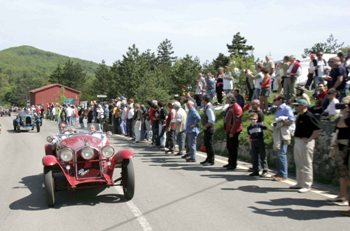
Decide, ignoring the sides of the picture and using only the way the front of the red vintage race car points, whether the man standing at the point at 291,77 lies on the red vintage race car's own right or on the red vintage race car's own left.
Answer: on the red vintage race car's own left

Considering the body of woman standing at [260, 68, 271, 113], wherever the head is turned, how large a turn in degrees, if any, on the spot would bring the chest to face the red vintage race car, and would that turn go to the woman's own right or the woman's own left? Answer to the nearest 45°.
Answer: approximately 45° to the woman's own left

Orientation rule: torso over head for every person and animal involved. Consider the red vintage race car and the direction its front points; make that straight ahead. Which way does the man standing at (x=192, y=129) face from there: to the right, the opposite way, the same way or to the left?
to the right

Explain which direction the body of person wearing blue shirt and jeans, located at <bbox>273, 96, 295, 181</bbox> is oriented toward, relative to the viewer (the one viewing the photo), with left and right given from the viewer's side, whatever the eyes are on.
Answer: facing to the left of the viewer

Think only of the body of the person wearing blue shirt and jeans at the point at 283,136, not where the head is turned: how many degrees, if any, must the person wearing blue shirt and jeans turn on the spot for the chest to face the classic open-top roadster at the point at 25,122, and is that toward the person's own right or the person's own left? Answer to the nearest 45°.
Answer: approximately 45° to the person's own right

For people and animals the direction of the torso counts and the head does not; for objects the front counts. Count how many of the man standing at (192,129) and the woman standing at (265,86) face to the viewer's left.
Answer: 2

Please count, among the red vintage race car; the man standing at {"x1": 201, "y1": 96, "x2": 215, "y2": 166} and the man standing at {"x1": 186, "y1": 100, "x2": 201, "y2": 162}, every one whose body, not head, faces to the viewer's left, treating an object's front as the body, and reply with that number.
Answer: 2

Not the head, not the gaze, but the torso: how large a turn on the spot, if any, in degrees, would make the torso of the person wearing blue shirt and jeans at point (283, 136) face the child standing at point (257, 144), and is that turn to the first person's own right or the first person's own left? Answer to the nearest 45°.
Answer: approximately 45° to the first person's own right

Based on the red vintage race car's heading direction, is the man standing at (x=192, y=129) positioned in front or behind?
behind

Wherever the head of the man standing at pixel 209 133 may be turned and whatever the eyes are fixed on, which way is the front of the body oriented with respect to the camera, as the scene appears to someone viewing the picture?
to the viewer's left

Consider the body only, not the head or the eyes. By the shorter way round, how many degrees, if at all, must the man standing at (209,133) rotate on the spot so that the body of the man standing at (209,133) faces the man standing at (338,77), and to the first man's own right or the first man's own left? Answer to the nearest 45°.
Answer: approximately 180°

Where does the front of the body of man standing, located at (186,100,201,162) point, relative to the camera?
to the viewer's left

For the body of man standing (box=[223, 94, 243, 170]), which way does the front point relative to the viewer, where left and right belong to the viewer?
facing to the left of the viewer

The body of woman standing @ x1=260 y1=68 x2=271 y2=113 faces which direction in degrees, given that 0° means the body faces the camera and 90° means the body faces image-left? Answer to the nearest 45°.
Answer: approximately 90°
